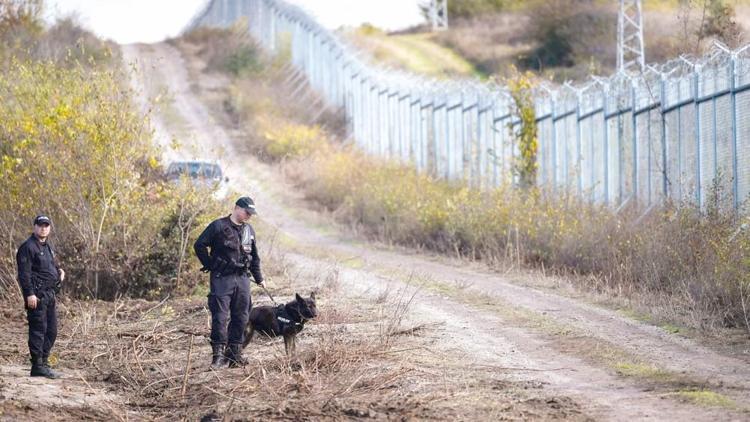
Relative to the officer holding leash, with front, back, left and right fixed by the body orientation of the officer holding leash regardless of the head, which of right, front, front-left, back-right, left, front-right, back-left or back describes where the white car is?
back-left

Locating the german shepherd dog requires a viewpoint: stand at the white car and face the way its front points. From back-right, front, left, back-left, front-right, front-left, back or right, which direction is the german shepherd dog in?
front-right

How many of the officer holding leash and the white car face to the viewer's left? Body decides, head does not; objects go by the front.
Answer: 0

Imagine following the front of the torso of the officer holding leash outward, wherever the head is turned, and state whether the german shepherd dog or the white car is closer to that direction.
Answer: the german shepherd dog

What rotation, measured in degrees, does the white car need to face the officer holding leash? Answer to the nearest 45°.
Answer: approximately 45° to its right

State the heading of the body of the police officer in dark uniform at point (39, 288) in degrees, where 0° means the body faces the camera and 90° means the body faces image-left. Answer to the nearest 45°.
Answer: approximately 315°

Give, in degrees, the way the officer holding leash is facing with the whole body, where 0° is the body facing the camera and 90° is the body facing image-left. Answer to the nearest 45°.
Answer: approximately 315°

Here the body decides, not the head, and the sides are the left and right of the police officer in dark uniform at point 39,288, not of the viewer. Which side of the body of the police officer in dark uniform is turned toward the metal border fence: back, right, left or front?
left
